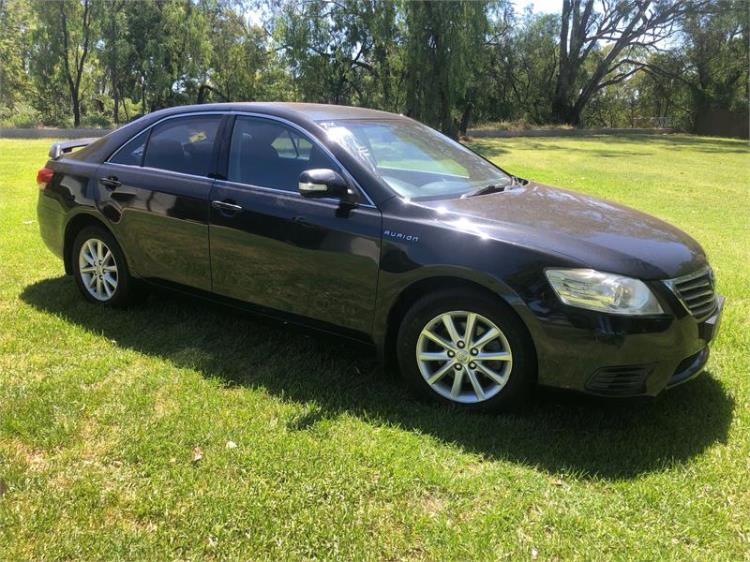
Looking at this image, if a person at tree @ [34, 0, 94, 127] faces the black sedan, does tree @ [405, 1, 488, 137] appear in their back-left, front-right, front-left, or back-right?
front-left

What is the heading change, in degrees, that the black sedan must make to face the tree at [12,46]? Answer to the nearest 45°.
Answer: approximately 180°

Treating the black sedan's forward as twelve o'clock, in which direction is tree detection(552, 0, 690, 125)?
The tree is roughly at 8 o'clock from the black sedan.

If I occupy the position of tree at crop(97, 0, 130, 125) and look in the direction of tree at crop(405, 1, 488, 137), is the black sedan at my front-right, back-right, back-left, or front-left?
front-right

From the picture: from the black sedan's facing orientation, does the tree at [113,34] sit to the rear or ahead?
to the rear

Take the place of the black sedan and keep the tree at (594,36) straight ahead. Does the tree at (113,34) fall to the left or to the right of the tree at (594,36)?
left

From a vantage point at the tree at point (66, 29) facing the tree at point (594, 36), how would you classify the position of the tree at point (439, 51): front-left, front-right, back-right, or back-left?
front-right

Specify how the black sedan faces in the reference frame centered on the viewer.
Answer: facing the viewer and to the right of the viewer

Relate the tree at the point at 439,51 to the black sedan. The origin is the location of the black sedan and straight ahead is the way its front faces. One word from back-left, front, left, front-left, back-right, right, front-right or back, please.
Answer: back-left

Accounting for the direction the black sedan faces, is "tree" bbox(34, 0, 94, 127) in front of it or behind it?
behind
